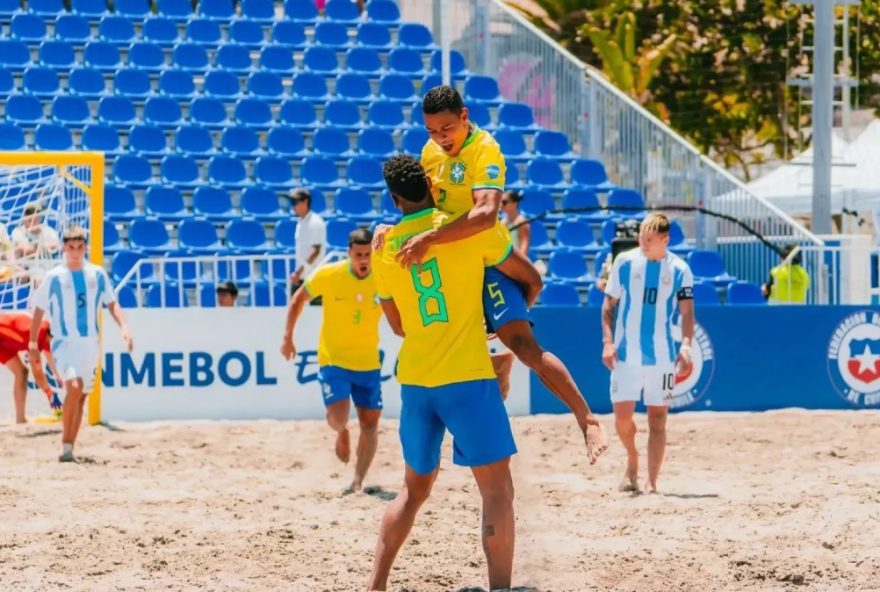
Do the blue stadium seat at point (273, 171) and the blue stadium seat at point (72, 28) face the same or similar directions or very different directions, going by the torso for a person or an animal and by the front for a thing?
same or similar directions

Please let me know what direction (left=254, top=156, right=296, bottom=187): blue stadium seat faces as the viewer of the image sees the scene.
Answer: facing the viewer

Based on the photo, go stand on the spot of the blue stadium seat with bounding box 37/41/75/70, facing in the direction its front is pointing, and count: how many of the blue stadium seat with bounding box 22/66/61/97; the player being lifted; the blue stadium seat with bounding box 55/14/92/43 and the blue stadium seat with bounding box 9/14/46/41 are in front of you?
2

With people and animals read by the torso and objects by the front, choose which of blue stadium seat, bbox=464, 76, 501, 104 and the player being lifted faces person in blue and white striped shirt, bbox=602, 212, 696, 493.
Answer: the blue stadium seat

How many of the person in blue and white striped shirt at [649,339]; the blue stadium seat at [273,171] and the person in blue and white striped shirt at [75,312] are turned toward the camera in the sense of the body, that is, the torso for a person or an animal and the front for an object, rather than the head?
3

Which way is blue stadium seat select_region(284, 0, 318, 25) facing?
toward the camera

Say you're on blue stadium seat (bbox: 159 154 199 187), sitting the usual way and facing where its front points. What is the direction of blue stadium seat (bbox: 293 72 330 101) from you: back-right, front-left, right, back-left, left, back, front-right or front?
back-left

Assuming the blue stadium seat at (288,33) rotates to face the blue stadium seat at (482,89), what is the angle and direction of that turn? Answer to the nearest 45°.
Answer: approximately 90° to its left

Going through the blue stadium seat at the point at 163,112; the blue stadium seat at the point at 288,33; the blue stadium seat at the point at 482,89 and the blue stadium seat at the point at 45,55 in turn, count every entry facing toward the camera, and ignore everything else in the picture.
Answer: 4

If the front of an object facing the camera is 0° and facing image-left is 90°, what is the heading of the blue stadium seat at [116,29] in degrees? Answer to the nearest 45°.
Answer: approximately 0°

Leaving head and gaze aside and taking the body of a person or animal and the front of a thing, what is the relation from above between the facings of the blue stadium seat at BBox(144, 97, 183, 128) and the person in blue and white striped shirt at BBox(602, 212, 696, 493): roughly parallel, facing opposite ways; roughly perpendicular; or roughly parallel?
roughly parallel

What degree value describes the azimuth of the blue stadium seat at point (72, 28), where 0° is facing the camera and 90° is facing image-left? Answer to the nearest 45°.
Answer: approximately 0°

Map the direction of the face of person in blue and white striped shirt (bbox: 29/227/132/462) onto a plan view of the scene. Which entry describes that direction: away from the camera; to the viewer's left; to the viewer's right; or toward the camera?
toward the camera

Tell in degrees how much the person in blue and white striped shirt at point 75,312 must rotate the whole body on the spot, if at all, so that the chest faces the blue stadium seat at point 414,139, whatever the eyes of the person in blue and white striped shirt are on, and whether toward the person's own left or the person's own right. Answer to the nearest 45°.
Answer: approximately 135° to the person's own left

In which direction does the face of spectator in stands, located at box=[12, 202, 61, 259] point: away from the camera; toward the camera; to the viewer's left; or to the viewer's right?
toward the camera

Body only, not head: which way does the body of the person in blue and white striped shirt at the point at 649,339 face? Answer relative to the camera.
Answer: toward the camera

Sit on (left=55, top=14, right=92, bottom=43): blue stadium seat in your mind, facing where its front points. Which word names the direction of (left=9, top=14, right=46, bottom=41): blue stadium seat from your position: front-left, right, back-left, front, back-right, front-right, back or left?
right
